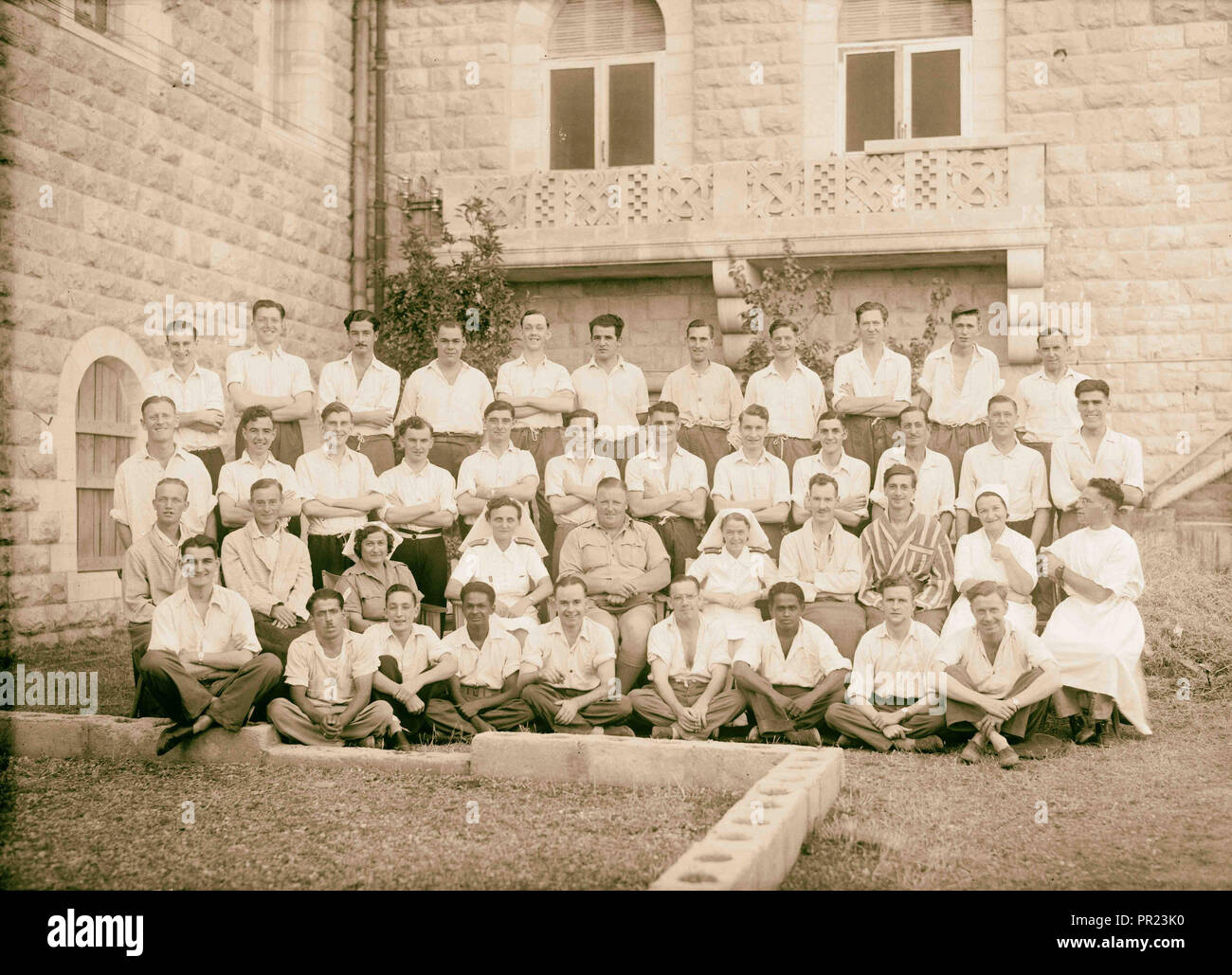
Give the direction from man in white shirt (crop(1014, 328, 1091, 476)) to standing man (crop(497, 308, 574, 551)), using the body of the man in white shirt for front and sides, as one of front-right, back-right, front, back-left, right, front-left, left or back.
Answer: right

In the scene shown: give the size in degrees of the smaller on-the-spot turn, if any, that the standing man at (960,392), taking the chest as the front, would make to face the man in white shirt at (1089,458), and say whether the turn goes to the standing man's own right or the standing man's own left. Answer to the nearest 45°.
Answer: approximately 45° to the standing man's own left

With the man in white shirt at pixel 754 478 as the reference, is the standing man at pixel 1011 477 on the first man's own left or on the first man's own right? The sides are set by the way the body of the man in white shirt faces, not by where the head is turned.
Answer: on the first man's own left

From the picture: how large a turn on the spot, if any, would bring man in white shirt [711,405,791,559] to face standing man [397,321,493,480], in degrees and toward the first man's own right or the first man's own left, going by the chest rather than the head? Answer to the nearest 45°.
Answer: approximately 90° to the first man's own right

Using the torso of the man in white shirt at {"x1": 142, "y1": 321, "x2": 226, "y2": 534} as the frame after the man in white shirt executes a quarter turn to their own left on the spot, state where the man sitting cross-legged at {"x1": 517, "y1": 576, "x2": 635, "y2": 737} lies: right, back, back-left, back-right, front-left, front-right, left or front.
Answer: front-right

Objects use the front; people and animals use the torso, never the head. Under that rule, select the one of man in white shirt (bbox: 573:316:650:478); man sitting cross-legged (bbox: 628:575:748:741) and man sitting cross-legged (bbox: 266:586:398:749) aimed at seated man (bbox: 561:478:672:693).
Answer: the man in white shirt

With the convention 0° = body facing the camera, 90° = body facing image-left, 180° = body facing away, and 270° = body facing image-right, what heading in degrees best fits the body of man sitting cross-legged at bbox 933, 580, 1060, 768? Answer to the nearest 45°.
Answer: approximately 0°

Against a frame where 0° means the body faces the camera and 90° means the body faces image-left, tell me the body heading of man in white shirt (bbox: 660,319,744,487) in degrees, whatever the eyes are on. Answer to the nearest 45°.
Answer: approximately 0°
